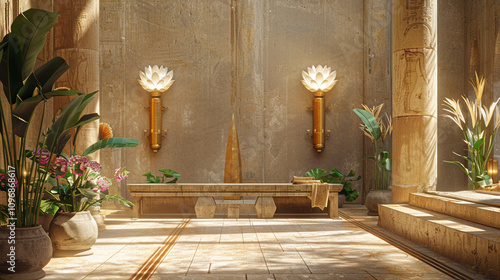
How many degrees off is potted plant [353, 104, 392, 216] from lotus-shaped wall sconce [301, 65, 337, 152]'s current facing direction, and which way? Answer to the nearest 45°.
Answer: approximately 45° to its left

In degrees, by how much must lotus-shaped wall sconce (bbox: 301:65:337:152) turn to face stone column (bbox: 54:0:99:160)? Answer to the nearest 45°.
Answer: approximately 45° to its right

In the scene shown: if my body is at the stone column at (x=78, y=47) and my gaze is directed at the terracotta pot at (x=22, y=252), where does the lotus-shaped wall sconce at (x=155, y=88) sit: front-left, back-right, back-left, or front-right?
back-left

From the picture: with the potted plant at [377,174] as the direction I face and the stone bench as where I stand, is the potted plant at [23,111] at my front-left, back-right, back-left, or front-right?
back-right

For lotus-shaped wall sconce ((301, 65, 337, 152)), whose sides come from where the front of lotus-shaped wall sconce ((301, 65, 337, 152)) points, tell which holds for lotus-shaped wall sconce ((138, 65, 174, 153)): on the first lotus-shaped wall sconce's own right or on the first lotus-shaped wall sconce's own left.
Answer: on the first lotus-shaped wall sconce's own right

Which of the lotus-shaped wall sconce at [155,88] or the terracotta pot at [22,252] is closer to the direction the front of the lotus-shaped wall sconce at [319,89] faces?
the terracotta pot

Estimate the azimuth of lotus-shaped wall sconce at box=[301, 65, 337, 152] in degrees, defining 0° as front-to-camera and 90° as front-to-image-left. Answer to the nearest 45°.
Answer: approximately 0°

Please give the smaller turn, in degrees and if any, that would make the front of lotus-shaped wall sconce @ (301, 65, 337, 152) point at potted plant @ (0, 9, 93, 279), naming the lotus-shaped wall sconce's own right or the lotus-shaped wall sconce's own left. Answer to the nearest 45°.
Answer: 0° — it already faces it

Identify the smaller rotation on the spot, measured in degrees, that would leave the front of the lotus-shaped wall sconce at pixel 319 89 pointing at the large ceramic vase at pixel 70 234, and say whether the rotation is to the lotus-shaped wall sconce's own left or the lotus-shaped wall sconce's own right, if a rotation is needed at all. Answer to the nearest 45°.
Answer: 0° — it already faces it

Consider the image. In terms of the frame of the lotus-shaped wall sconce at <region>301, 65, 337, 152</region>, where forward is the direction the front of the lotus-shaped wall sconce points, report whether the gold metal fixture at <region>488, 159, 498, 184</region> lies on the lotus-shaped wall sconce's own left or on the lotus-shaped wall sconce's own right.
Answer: on the lotus-shaped wall sconce's own left

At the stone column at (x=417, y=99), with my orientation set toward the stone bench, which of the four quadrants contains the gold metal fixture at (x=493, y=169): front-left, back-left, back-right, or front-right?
back-right

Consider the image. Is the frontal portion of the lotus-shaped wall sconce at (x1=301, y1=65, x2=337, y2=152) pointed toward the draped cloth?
yes
